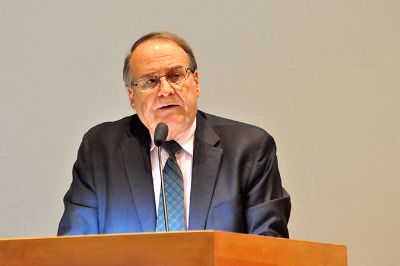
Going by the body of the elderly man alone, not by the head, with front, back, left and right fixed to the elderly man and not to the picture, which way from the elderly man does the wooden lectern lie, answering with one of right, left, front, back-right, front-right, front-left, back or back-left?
front

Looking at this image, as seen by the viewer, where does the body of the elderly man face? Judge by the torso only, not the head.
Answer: toward the camera
